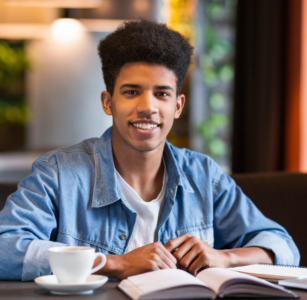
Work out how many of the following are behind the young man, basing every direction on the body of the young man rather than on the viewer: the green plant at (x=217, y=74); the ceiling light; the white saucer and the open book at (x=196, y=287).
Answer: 2

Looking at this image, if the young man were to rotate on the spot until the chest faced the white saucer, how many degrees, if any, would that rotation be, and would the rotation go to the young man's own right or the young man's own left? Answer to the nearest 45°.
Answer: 0° — they already face it

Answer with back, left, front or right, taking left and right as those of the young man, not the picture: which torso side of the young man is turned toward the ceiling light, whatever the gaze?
back

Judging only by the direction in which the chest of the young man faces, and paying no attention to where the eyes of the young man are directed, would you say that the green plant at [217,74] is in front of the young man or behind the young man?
behind

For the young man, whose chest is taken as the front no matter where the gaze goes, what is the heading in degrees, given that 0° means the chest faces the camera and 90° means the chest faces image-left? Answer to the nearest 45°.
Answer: approximately 0°

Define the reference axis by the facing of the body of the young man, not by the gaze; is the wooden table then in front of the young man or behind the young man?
in front

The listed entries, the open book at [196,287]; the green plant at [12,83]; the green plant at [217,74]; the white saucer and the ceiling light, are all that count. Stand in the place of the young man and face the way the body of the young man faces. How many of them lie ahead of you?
2

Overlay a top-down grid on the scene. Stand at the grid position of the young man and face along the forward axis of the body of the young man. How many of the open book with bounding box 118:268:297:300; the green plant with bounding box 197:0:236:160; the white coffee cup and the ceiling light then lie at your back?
2

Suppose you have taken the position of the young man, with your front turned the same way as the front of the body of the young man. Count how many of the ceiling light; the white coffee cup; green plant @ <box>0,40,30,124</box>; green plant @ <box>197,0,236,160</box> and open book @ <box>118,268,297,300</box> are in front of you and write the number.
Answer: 2
